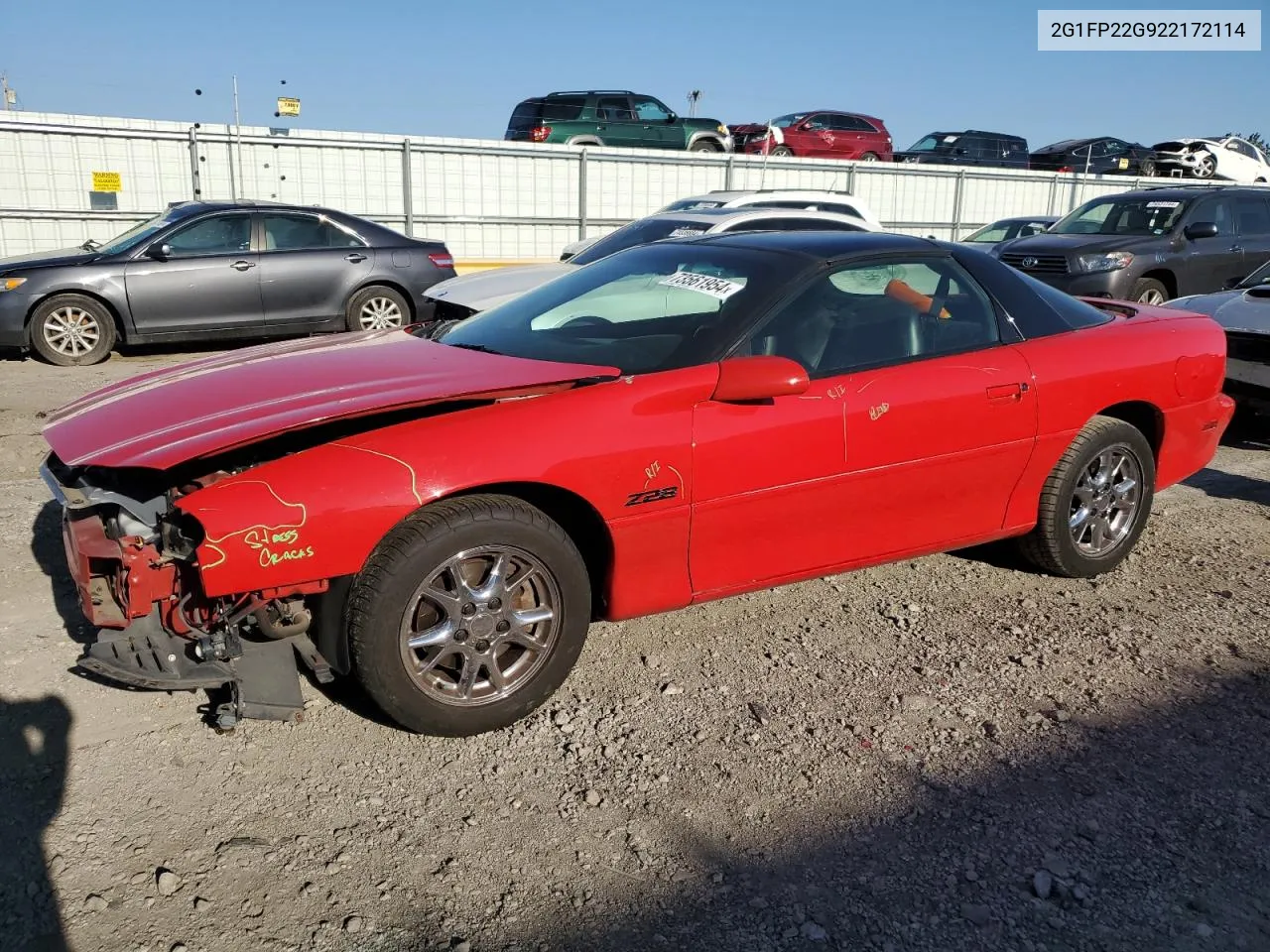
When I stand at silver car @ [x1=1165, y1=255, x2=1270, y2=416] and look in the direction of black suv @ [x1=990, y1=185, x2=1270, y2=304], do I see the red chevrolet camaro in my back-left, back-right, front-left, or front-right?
back-left

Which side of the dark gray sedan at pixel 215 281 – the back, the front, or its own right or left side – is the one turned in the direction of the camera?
left

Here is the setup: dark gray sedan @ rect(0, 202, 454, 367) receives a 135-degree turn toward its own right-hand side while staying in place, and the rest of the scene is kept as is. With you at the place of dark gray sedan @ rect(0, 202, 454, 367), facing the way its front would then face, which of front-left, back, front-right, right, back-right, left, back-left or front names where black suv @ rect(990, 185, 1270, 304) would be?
front-right

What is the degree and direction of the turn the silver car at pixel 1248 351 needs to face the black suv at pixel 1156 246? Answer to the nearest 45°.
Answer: approximately 135° to its right

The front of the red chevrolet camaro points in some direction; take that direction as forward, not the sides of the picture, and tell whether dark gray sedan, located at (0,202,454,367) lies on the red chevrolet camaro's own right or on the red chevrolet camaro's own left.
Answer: on the red chevrolet camaro's own right

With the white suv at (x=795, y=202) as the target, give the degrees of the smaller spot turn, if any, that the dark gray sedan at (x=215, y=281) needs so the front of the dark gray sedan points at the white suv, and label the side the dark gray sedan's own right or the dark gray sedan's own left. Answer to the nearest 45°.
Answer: approximately 180°

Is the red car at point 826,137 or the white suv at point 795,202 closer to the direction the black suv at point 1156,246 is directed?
the white suv

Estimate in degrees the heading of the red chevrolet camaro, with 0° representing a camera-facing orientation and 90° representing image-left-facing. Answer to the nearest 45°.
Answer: approximately 45°

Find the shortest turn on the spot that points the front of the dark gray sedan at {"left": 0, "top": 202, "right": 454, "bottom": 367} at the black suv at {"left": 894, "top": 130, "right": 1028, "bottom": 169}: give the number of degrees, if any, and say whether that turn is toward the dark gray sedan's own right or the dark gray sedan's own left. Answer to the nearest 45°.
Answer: approximately 135° to the dark gray sedan's own right

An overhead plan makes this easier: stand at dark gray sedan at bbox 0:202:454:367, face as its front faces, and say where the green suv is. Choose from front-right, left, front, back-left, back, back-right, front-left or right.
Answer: back-right
